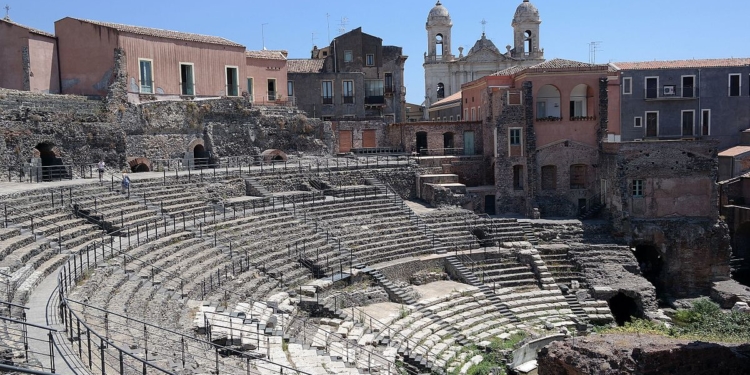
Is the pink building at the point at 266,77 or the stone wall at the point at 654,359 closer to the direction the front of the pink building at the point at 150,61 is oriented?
the stone wall

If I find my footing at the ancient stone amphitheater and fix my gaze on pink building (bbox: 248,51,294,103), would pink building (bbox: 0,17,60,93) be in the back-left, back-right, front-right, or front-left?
front-left

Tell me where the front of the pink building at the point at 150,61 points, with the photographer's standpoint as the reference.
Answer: facing the viewer and to the right of the viewer

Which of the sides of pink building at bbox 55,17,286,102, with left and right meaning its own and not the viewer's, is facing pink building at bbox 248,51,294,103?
left

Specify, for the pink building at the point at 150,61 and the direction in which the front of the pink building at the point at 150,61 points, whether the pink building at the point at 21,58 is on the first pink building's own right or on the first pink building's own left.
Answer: on the first pink building's own right

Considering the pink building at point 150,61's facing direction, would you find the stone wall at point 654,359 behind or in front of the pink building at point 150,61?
in front
